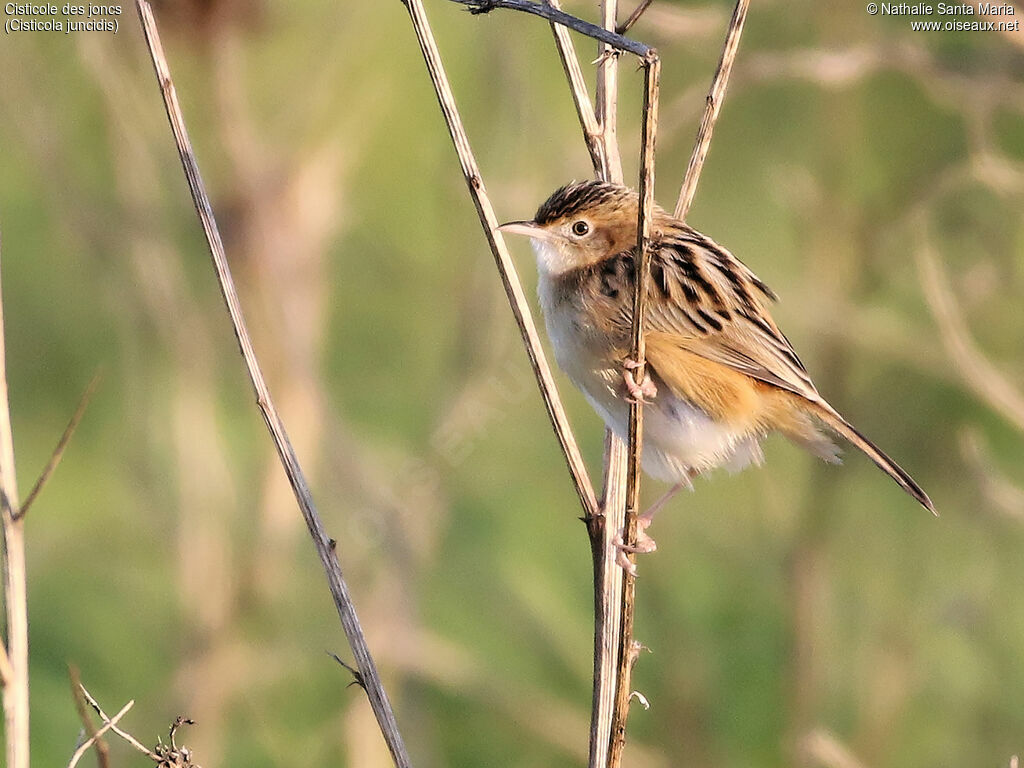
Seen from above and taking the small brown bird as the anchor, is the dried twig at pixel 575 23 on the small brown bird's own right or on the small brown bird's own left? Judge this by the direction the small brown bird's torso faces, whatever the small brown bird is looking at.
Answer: on the small brown bird's own left

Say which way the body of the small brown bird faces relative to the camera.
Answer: to the viewer's left

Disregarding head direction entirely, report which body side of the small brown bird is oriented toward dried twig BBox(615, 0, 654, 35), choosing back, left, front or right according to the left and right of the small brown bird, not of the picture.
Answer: front
